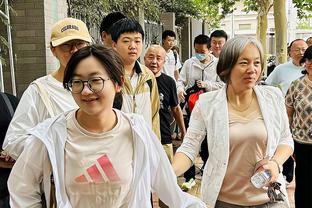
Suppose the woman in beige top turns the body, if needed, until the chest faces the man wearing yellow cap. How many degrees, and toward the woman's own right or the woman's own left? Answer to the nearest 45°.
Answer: approximately 135° to the woman's own right

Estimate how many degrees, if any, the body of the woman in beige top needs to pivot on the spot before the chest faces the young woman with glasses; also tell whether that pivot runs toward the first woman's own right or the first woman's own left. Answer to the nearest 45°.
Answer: approximately 90° to the first woman's own right

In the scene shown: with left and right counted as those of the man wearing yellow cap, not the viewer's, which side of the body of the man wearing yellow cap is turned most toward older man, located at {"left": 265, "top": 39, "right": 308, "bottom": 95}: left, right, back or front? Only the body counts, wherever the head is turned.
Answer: left

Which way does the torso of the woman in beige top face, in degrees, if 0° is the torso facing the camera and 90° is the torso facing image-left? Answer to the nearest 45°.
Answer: approximately 315°

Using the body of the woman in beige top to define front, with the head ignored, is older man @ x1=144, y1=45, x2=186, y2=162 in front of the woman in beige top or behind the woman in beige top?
behind

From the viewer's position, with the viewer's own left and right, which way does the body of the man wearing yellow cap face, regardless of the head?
facing the viewer and to the right of the viewer

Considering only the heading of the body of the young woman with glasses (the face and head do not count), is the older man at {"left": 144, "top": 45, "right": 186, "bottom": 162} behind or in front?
behind

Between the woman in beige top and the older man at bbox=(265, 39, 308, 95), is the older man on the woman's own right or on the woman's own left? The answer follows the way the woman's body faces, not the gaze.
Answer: on the woman's own left

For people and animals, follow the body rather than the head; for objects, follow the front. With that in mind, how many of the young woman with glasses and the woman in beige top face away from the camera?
0

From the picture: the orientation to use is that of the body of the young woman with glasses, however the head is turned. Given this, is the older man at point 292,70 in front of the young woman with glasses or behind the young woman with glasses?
behind

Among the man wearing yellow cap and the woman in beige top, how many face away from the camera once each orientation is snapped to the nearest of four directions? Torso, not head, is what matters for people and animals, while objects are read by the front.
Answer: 0
